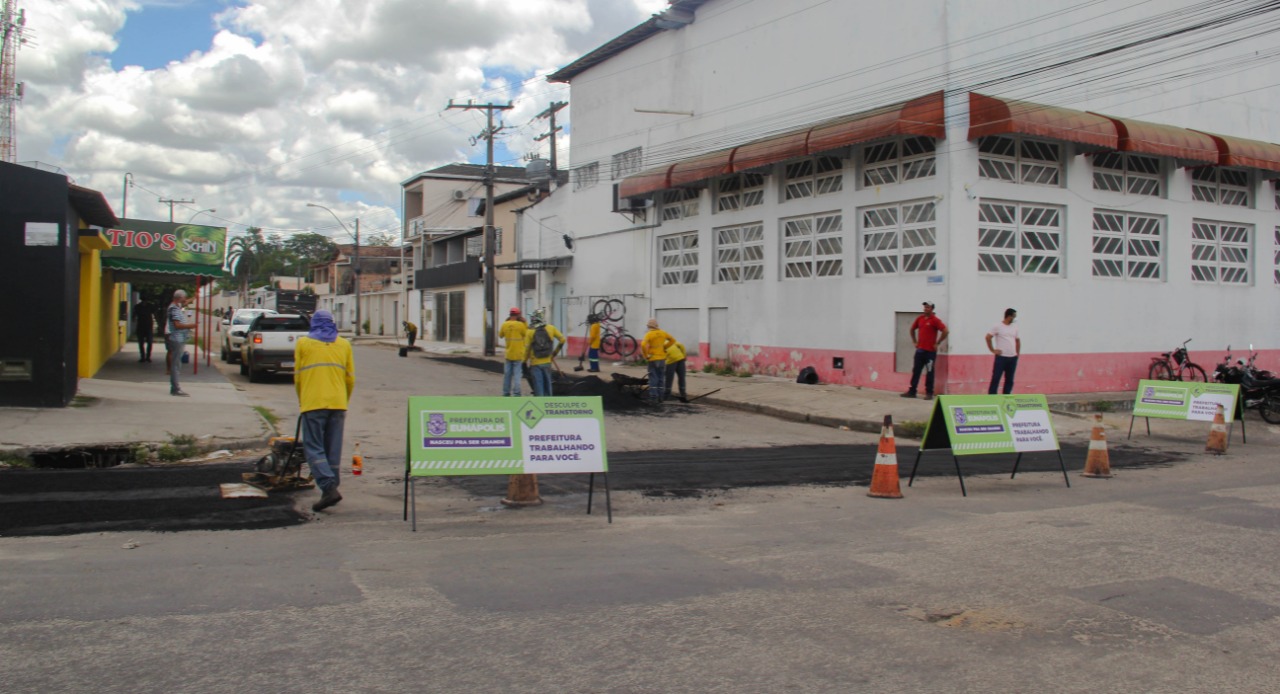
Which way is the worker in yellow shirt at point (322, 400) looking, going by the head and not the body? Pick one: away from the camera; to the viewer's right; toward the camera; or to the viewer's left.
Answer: away from the camera

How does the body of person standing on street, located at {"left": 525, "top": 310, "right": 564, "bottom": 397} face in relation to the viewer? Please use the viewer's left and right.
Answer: facing away from the viewer

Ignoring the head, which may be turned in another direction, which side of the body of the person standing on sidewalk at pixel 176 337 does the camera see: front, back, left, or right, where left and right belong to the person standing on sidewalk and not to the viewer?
right

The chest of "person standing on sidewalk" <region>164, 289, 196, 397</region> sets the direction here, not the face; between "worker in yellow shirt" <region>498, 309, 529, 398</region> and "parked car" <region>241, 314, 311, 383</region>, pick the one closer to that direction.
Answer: the worker in yellow shirt

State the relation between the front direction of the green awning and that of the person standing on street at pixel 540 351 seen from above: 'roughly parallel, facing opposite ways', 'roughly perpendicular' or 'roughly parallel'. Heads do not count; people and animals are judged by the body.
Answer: roughly perpendicular

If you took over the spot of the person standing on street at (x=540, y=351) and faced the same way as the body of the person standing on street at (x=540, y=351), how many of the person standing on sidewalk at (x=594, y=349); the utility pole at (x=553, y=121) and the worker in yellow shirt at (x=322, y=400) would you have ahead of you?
2

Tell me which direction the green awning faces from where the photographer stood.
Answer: facing the viewer and to the right of the viewer

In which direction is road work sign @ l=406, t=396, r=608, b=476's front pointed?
toward the camera

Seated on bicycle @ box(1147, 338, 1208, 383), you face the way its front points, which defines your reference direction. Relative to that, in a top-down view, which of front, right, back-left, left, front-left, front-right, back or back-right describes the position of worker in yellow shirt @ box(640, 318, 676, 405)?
back-right

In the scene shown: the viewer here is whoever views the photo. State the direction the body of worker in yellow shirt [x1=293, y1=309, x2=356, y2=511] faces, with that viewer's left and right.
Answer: facing away from the viewer

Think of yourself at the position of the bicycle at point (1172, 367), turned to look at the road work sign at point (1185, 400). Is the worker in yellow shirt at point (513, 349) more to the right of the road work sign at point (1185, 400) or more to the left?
right

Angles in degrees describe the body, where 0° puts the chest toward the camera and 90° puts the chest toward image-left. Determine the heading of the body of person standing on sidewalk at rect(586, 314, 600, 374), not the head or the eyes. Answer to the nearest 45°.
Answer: approximately 90°

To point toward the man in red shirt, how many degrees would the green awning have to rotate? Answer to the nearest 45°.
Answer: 0° — it already faces them

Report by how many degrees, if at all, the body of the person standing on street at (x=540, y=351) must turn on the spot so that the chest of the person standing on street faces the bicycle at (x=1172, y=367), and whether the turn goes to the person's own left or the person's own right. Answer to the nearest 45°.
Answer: approximately 90° to the person's own right

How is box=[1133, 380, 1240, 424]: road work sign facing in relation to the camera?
toward the camera

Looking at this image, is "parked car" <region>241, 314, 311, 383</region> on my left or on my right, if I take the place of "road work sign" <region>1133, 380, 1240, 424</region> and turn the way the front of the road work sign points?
on my right

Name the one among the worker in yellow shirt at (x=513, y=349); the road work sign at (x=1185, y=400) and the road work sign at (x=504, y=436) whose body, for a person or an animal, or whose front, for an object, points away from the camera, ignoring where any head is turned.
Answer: the worker in yellow shirt
